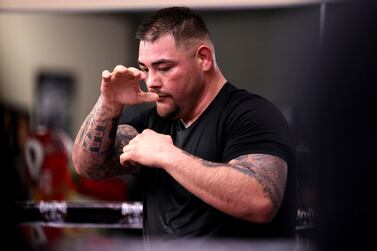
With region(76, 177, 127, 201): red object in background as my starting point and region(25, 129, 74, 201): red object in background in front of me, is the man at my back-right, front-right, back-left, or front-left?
back-left

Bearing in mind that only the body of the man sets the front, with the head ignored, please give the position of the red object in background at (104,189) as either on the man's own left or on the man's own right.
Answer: on the man's own right

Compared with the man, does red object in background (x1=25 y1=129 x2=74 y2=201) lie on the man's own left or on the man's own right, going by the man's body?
on the man's own right

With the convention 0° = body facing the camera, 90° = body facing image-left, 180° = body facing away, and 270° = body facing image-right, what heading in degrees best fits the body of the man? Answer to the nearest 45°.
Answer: approximately 45°
